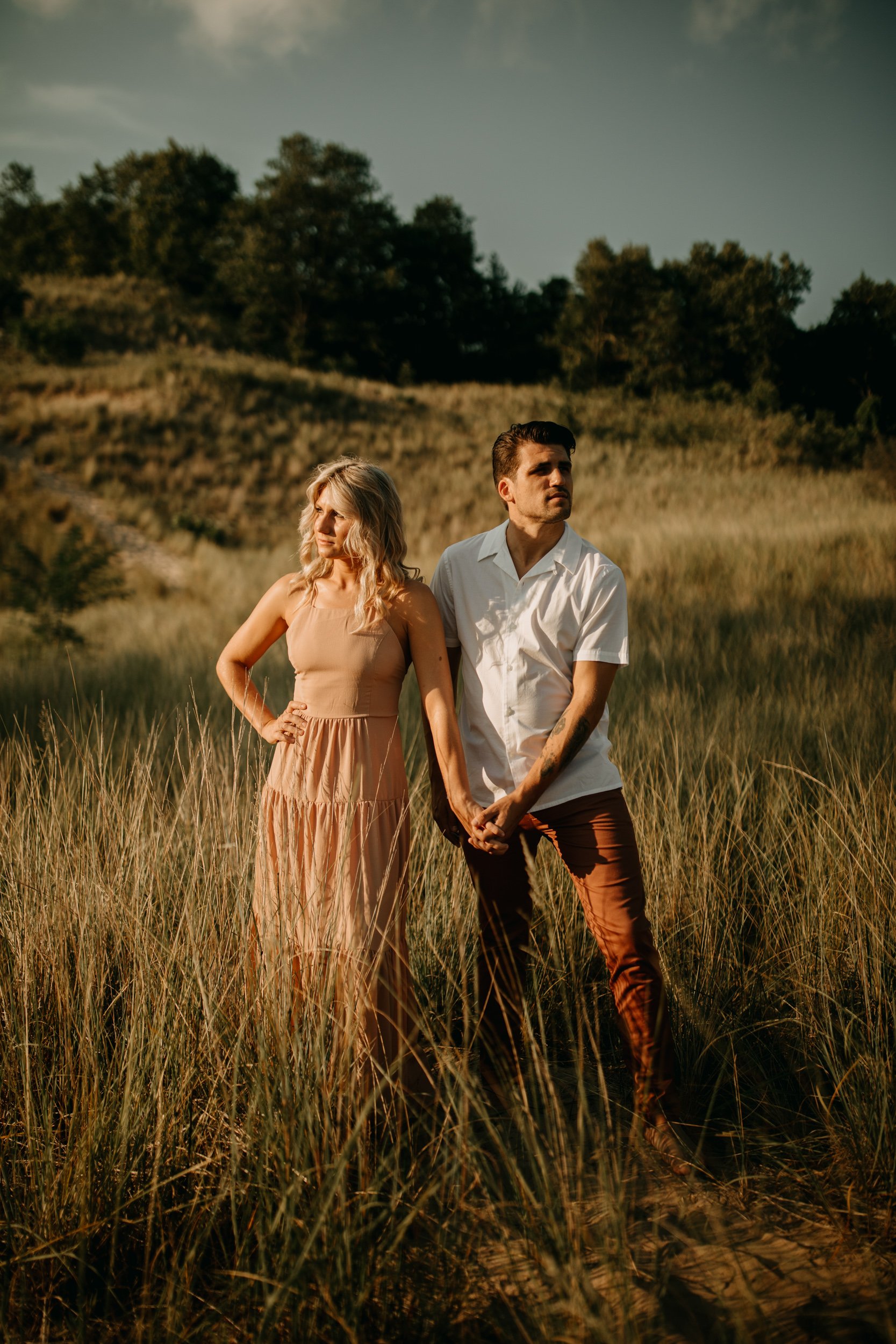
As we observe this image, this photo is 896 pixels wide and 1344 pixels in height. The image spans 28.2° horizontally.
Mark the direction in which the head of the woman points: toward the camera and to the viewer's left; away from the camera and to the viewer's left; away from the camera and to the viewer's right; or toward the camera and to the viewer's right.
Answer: toward the camera and to the viewer's left

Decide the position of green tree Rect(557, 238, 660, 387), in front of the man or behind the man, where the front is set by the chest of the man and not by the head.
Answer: behind

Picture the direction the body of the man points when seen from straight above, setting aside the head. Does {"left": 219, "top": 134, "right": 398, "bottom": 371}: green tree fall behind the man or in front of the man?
behind

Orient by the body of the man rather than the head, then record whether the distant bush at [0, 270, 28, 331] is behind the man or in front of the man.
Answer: behind

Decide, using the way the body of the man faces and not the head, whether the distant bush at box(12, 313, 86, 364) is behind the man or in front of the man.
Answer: behind

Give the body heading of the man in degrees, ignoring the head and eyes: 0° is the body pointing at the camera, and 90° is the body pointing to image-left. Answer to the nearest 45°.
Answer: approximately 0°

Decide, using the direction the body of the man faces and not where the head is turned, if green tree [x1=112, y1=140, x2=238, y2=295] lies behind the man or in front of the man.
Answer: behind

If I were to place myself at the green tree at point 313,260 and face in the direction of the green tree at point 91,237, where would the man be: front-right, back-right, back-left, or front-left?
back-left
